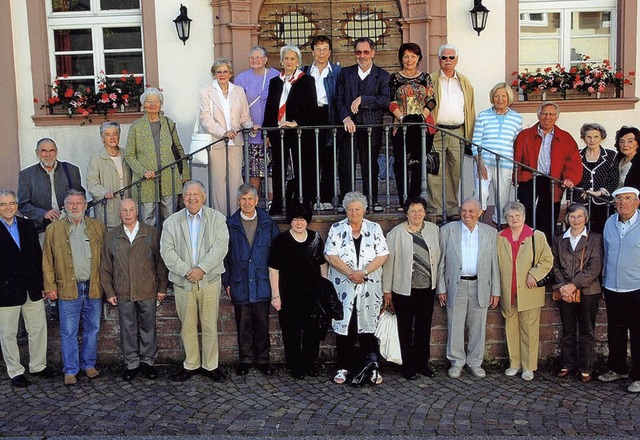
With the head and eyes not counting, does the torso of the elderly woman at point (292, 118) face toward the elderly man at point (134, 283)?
no

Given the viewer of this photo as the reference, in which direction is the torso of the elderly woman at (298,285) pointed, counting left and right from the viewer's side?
facing the viewer

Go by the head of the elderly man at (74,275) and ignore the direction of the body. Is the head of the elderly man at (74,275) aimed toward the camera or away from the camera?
toward the camera

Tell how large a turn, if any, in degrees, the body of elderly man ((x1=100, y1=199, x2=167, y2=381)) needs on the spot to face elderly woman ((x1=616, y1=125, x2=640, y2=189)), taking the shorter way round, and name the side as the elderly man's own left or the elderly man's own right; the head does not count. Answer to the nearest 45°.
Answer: approximately 90° to the elderly man's own left

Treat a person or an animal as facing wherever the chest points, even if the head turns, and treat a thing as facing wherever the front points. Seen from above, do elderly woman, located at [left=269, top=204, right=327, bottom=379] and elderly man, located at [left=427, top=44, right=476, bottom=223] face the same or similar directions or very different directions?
same or similar directions

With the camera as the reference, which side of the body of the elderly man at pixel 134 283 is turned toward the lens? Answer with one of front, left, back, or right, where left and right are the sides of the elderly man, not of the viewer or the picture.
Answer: front

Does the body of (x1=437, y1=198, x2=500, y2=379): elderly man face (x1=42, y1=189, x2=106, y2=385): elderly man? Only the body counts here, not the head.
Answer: no

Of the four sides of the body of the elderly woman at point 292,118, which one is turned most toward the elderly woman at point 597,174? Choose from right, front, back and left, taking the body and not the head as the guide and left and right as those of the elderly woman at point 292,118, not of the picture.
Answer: left

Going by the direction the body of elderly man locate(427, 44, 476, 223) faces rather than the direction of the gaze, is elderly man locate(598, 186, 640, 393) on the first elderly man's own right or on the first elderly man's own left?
on the first elderly man's own left

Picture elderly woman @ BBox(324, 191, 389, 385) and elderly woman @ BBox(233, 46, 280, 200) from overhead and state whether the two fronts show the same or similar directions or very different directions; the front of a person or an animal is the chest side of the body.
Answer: same or similar directions

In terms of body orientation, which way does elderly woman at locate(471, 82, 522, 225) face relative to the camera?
toward the camera

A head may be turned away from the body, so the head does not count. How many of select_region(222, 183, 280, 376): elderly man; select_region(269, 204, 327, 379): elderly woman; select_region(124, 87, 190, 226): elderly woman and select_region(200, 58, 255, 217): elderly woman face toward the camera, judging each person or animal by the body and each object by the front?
4

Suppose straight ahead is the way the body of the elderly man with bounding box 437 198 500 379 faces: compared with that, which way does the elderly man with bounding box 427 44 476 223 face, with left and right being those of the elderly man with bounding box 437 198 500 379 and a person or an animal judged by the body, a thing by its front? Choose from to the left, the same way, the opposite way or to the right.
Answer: the same way

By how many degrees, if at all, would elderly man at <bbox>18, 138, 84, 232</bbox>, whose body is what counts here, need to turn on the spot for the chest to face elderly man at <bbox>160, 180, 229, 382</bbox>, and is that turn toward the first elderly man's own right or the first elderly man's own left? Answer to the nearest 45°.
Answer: approximately 45° to the first elderly man's own left

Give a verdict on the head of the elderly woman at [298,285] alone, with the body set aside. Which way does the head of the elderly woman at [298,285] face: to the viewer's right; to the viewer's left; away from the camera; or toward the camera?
toward the camera

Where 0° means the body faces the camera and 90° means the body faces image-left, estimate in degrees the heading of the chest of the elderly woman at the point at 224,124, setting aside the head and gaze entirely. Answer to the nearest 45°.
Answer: approximately 0°

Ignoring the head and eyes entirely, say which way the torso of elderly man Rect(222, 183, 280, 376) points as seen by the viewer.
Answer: toward the camera
